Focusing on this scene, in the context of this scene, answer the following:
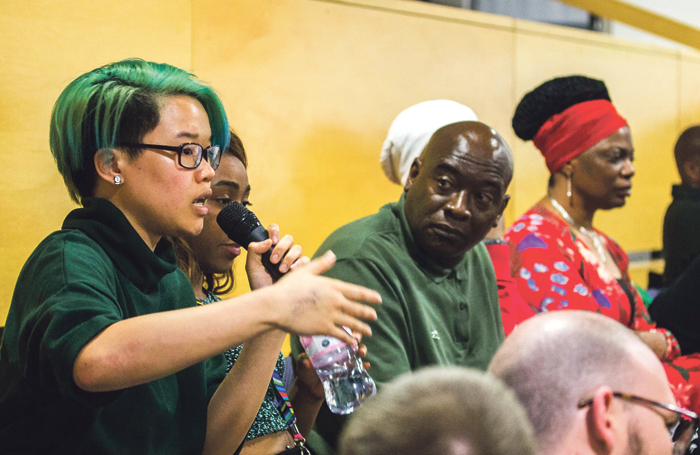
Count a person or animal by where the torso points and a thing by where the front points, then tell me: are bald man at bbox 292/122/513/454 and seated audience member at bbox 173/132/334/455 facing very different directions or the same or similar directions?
same or similar directions

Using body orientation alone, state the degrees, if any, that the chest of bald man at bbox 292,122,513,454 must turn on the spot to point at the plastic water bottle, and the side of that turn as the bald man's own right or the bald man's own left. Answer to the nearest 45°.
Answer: approximately 45° to the bald man's own right

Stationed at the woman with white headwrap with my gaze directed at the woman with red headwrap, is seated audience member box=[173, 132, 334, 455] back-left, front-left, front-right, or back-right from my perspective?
back-right

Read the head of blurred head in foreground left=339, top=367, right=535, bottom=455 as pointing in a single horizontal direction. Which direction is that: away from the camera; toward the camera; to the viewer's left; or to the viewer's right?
away from the camera

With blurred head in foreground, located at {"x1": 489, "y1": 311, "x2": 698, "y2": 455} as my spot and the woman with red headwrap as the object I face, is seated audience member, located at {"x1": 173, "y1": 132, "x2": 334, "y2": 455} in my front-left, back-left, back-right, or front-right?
front-left

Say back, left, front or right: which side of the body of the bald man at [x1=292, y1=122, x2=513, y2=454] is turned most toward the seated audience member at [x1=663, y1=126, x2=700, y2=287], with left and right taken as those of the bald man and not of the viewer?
left

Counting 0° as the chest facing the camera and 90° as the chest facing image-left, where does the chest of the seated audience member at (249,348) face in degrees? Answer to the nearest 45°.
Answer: approximately 315°

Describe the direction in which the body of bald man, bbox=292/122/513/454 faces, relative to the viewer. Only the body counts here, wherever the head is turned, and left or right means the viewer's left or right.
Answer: facing the viewer and to the right of the viewer

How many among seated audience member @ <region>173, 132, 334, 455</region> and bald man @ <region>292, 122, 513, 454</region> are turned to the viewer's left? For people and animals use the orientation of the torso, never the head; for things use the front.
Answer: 0

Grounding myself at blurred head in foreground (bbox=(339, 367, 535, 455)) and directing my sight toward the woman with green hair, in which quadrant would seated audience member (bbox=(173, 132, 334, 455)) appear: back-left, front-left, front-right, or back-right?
front-right

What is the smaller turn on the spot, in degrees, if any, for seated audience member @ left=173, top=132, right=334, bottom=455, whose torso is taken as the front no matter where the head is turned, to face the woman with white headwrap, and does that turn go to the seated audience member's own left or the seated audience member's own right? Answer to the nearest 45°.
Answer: approximately 90° to the seated audience member's own left

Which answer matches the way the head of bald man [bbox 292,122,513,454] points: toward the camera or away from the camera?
toward the camera
